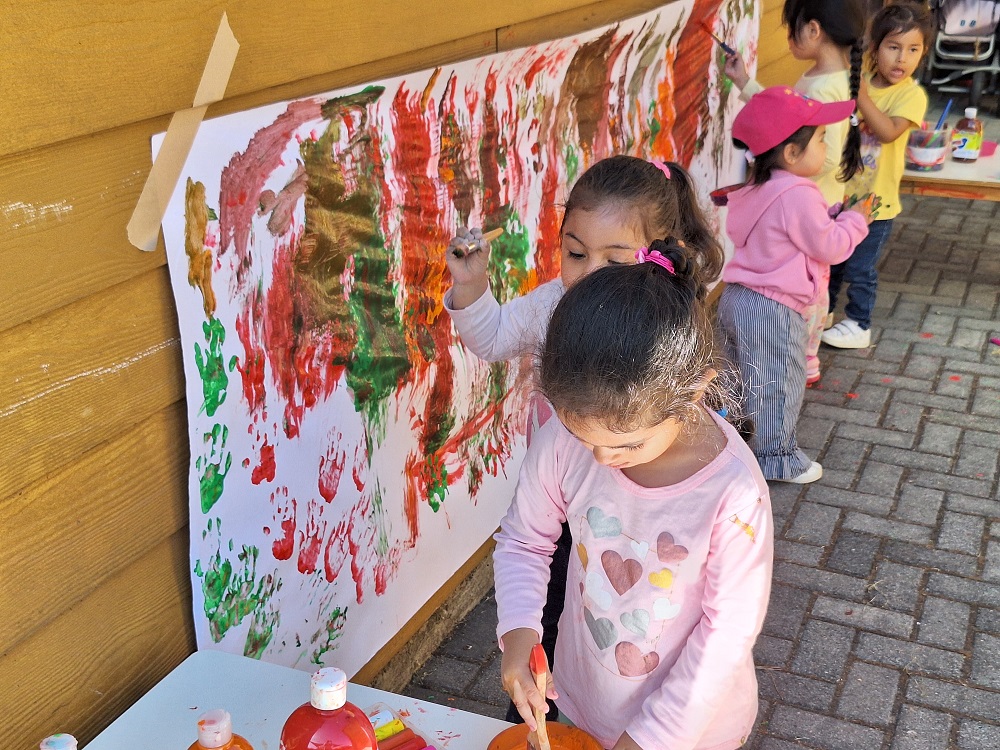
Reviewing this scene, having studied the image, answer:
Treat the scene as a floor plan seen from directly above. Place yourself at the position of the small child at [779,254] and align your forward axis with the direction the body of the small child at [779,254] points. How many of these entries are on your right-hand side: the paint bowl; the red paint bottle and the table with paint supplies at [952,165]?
2

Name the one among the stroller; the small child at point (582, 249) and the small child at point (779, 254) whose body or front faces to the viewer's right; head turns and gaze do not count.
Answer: the small child at point (779, 254)

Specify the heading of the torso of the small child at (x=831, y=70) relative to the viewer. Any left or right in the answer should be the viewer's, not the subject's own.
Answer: facing to the left of the viewer

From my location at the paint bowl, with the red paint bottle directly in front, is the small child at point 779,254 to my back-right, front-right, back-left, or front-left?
back-right

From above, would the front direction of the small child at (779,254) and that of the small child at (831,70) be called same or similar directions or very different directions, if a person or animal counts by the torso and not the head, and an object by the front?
very different directions

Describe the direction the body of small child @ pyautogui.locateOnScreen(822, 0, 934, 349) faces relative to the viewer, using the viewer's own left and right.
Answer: facing the viewer and to the left of the viewer

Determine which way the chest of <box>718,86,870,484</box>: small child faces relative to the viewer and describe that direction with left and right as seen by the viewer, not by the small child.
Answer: facing to the right of the viewer

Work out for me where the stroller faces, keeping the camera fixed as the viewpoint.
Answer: facing the viewer

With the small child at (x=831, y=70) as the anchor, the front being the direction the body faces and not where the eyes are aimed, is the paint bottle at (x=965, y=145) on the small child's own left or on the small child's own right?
on the small child's own right
